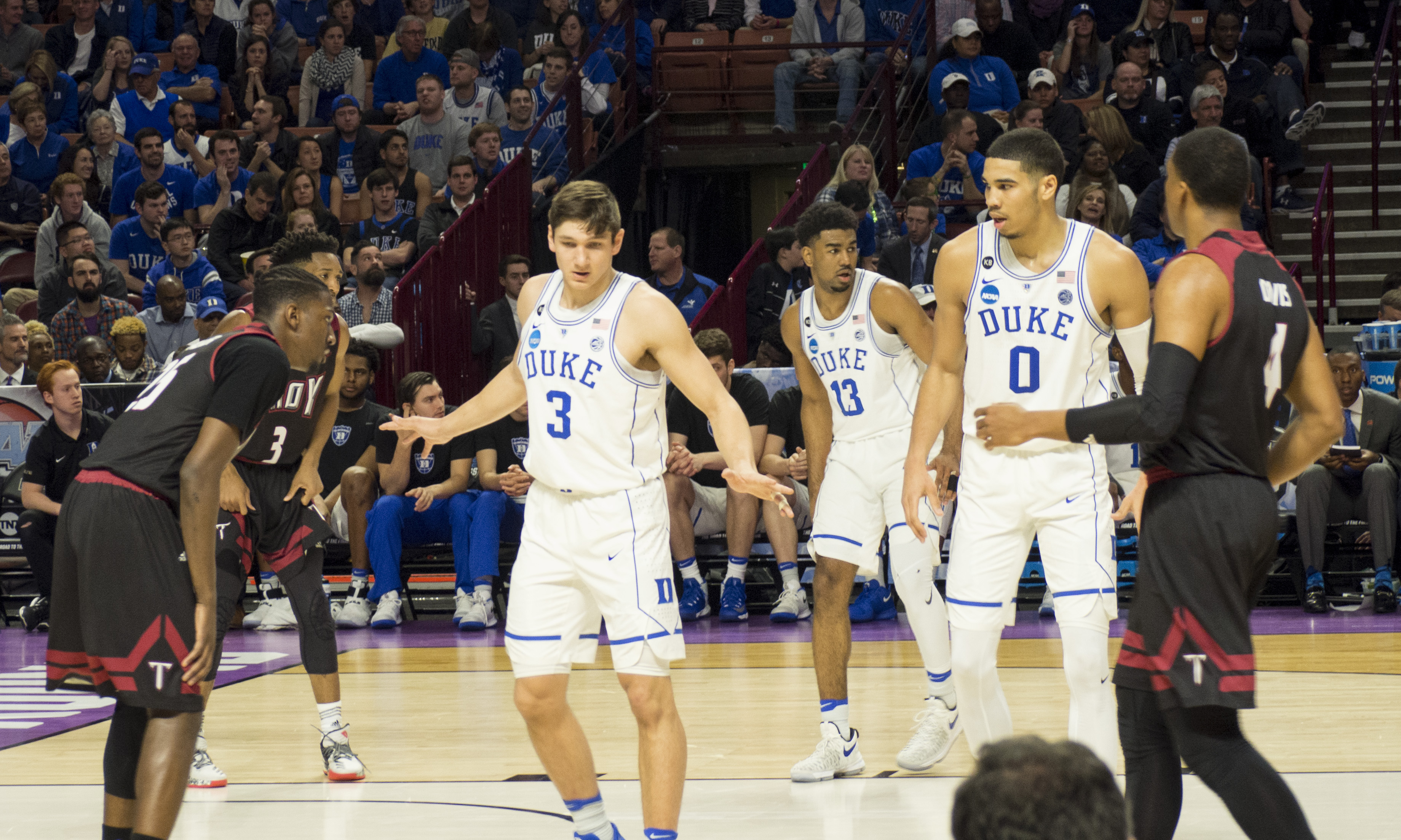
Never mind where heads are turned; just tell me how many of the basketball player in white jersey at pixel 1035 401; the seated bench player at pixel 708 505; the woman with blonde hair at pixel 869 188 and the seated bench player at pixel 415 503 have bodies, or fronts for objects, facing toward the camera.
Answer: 4

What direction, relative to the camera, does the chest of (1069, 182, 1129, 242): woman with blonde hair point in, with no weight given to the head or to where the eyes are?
toward the camera

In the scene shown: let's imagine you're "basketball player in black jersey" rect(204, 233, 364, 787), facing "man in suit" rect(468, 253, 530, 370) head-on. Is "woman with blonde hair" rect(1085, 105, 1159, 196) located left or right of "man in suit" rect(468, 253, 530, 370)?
right

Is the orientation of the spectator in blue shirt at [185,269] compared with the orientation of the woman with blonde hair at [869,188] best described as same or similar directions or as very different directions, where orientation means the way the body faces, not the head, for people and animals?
same or similar directions

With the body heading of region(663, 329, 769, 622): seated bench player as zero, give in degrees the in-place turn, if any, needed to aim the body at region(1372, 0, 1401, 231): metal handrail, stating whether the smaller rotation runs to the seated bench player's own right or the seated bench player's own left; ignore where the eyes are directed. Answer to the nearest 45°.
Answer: approximately 135° to the seated bench player's own left

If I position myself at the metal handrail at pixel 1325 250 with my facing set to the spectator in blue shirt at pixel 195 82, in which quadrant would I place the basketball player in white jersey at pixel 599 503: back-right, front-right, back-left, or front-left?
front-left

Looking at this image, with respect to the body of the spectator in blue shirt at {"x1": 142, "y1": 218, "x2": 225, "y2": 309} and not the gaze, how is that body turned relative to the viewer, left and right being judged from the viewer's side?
facing the viewer

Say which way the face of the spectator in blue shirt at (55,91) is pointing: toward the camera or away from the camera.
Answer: toward the camera

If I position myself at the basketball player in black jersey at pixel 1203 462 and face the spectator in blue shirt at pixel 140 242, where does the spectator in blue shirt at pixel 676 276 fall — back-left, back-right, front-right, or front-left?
front-right

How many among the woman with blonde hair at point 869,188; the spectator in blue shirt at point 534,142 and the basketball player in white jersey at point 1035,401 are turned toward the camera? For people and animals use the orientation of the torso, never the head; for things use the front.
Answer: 3

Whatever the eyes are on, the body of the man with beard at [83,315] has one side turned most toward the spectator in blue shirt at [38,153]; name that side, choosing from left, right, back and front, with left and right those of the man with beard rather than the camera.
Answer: back

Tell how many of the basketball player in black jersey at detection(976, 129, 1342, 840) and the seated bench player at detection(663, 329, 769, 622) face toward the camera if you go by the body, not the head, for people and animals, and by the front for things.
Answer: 1

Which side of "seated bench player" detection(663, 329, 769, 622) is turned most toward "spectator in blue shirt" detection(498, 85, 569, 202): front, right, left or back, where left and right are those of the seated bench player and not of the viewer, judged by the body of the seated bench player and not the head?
back

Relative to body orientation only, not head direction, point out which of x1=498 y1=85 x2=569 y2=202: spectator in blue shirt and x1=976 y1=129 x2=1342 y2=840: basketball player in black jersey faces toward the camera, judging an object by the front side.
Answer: the spectator in blue shirt
